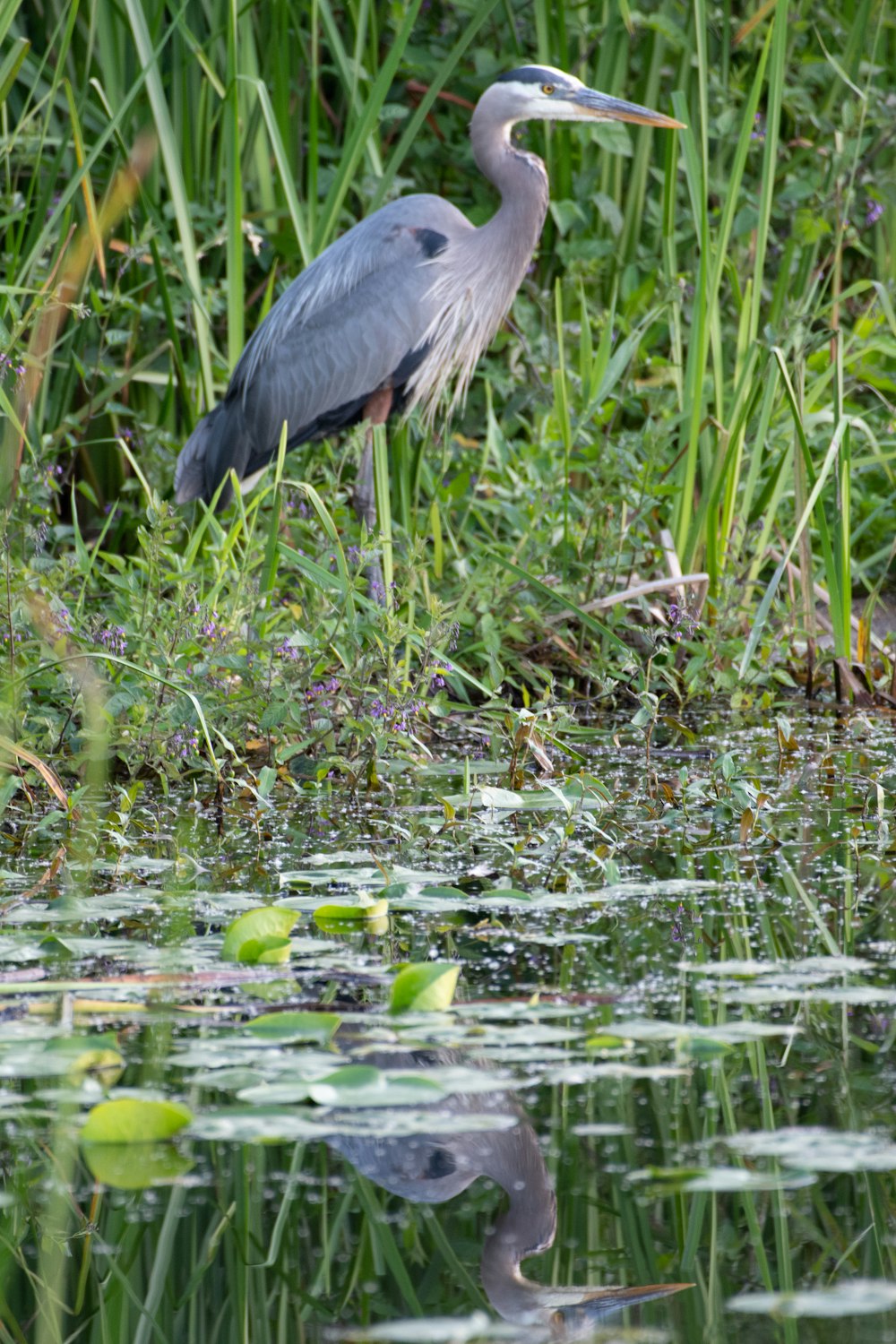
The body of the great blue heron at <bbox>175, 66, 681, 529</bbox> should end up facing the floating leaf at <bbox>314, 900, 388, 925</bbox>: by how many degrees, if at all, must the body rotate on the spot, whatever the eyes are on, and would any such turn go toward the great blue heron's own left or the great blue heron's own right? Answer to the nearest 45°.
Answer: approximately 90° to the great blue heron's own right

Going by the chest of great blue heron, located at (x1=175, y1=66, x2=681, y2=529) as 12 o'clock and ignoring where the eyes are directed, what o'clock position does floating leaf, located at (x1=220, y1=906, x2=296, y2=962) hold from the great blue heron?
The floating leaf is roughly at 3 o'clock from the great blue heron.

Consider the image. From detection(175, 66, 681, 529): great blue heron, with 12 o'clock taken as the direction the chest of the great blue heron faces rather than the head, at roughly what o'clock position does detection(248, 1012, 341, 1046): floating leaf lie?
The floating leaf is roughly at 3 o'clock from the great blue heron.

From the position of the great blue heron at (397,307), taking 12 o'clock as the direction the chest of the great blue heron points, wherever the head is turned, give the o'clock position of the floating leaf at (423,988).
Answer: The floating leaf is roughly at 3 o'clock from the great blue heron.

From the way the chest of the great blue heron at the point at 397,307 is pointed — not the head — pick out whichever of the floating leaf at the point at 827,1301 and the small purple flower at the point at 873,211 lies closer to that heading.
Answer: the small purple flower

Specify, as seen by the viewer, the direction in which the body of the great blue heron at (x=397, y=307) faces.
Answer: to the viewer's right

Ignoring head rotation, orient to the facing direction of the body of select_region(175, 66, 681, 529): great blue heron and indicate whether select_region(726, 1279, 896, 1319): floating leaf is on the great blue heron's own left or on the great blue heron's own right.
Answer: on the great blue heron's own right

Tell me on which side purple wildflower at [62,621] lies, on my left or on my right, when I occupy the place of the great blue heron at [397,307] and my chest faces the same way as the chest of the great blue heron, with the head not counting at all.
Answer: on my right
